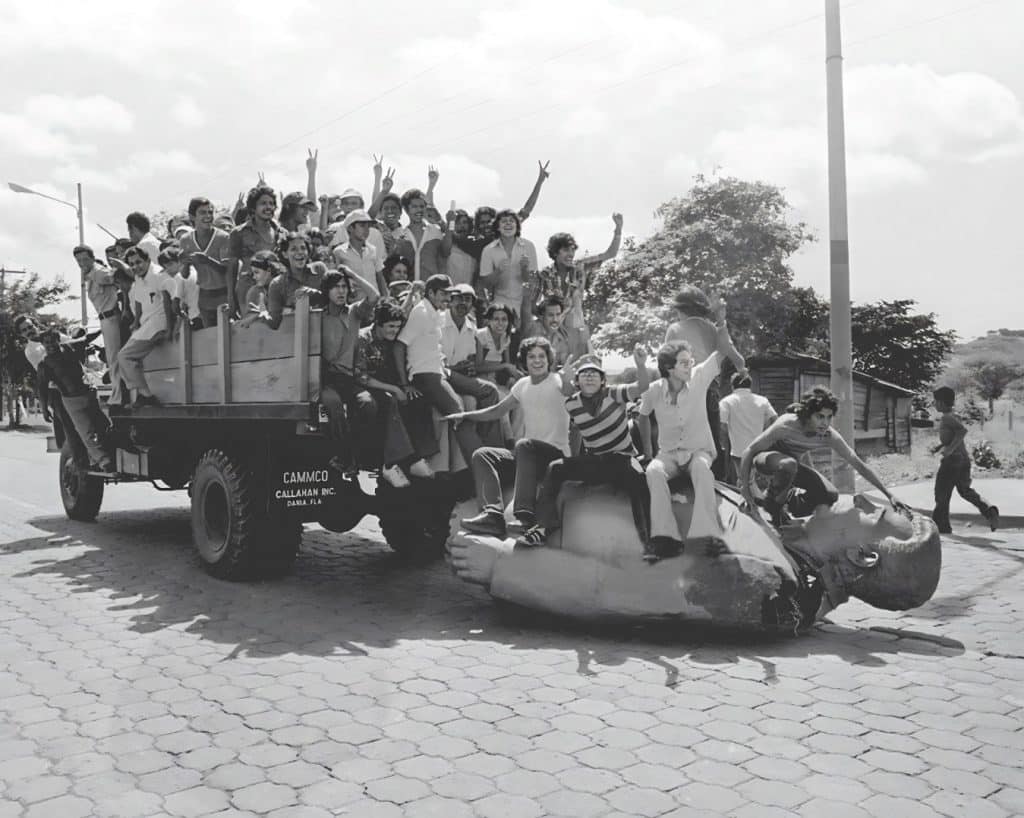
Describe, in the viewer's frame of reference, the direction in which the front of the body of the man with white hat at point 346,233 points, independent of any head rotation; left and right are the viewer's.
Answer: facing the viewer

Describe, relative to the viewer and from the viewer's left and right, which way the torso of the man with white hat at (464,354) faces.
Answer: facing the viewer and to the right of the viewer

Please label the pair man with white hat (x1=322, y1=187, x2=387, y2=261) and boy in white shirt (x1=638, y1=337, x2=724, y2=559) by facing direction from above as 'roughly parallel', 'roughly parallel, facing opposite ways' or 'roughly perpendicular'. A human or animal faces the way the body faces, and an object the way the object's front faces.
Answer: roughly parallel

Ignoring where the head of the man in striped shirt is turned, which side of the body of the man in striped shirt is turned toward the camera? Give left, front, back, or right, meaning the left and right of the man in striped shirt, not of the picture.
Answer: front

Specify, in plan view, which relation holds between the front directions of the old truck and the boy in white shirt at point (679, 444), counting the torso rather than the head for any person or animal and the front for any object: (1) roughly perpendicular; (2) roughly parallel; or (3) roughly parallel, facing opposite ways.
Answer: roughly perpendicular

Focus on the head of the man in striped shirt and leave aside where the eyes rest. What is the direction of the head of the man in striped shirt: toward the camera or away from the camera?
toward the camera

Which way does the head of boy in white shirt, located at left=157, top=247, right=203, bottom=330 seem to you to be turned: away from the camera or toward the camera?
toward the camera

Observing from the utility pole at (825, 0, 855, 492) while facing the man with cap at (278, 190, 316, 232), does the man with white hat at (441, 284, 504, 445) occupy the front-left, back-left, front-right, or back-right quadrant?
front-left

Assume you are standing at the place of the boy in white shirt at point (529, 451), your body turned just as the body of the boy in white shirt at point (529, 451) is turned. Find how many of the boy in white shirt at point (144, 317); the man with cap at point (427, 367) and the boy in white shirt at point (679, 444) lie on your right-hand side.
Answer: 2

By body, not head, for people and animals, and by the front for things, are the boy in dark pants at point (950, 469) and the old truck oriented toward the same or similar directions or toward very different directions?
same or similar directions

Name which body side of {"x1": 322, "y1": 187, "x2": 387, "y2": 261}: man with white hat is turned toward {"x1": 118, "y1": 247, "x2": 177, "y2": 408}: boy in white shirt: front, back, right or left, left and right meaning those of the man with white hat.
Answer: right
